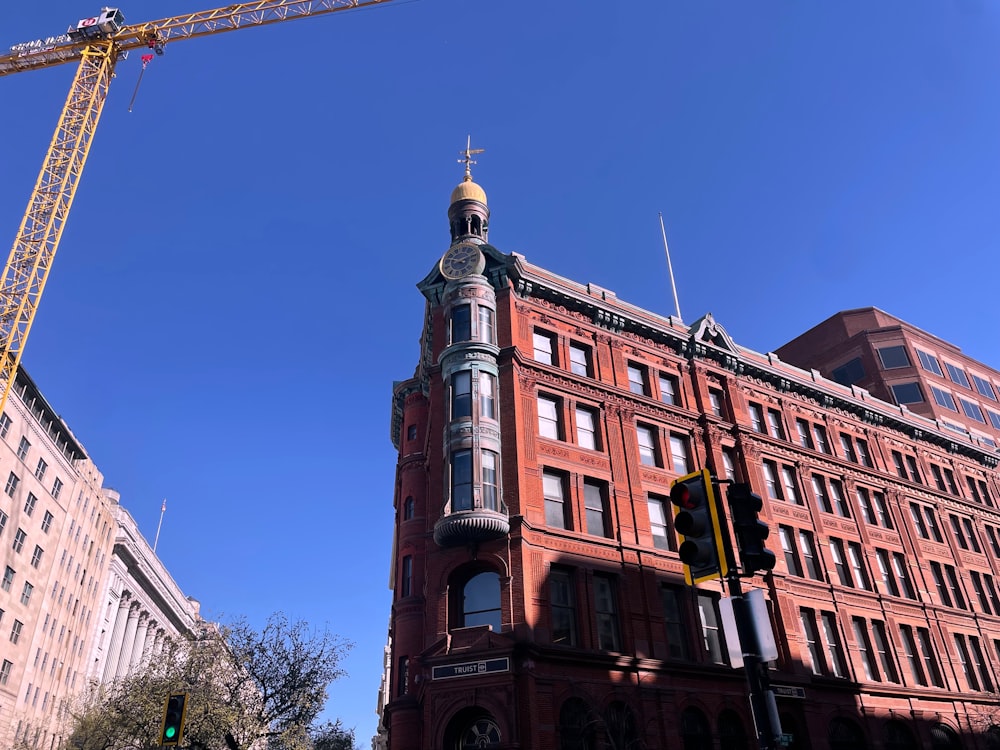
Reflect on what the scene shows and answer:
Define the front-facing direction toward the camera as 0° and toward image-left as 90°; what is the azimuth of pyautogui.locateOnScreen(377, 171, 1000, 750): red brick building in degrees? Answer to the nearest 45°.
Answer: approximately 0°

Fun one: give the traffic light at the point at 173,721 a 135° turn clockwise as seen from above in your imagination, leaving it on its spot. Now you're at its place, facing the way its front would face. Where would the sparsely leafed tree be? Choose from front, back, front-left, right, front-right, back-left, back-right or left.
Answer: front-right

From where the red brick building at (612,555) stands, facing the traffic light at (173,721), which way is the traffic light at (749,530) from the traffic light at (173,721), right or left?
left

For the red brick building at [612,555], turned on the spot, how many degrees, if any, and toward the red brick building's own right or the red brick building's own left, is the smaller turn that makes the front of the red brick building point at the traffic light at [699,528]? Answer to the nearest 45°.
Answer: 0° — it already faces it

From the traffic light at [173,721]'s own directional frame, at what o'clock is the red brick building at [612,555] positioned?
The red brick building is roughly at 8 o'clock from the traffic light.

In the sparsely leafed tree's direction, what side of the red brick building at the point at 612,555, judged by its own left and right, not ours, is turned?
right

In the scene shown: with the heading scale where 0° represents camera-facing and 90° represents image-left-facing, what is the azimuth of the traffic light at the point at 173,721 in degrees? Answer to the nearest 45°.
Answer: approximately 0°

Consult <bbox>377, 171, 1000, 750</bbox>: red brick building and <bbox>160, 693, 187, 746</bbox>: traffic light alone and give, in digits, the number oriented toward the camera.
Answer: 2
